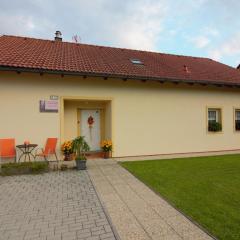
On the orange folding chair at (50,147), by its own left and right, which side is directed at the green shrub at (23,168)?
front

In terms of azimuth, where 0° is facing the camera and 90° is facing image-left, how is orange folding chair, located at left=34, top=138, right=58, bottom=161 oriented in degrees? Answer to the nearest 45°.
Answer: approximately 45°

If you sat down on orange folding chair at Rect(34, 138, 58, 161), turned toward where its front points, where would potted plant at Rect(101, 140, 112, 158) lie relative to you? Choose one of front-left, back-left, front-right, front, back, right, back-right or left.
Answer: back-left

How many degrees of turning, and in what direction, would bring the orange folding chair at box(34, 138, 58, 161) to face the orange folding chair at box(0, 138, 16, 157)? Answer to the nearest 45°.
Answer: approximately 45° to its right

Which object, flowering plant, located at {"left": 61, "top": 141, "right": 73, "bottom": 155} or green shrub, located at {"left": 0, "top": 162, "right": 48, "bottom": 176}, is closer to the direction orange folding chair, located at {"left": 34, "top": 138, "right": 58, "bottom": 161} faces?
the green shrub

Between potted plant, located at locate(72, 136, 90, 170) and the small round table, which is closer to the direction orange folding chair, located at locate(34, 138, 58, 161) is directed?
the small round table

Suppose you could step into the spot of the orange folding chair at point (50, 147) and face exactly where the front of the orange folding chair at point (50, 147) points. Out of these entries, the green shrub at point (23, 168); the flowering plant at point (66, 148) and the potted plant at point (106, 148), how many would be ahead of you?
1

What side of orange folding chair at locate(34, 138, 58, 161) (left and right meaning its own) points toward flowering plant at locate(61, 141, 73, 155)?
back

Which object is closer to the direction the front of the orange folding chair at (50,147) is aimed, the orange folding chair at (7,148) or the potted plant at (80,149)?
the orange folding chair

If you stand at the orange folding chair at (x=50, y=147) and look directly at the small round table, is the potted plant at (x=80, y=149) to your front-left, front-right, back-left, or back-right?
back-left
